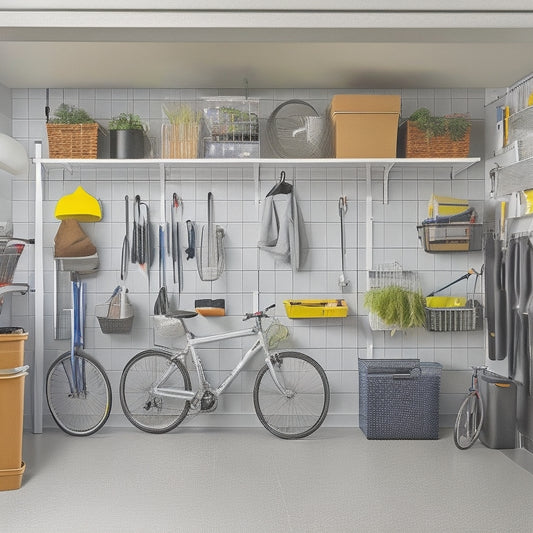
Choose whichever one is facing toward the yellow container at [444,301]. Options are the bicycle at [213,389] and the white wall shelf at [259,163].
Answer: the bicycle

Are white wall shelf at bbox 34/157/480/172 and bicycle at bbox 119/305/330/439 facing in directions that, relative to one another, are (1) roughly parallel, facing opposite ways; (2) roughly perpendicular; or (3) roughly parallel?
roughly perpendicular

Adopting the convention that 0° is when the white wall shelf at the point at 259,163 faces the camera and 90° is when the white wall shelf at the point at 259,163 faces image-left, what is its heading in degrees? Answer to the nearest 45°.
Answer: approximately 0°

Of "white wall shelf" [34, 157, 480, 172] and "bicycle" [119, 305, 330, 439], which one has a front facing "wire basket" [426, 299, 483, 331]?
the bicycle

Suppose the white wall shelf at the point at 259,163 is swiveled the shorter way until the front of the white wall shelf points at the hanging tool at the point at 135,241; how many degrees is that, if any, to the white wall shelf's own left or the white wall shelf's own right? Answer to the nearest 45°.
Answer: approximately 90° to the white wall shelf's own right

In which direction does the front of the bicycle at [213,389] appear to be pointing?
to the viewer's right

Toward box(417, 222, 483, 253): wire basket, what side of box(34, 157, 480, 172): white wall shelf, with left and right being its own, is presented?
left

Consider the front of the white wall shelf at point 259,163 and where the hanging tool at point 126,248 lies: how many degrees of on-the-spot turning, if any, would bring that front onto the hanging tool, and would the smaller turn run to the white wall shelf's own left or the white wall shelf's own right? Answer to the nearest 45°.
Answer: approximately 90° to the white wall shelf's own right

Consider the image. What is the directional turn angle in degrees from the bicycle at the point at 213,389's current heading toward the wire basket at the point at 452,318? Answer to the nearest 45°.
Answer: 0° — it already faces it

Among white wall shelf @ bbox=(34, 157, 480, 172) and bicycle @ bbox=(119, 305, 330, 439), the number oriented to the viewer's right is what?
1
